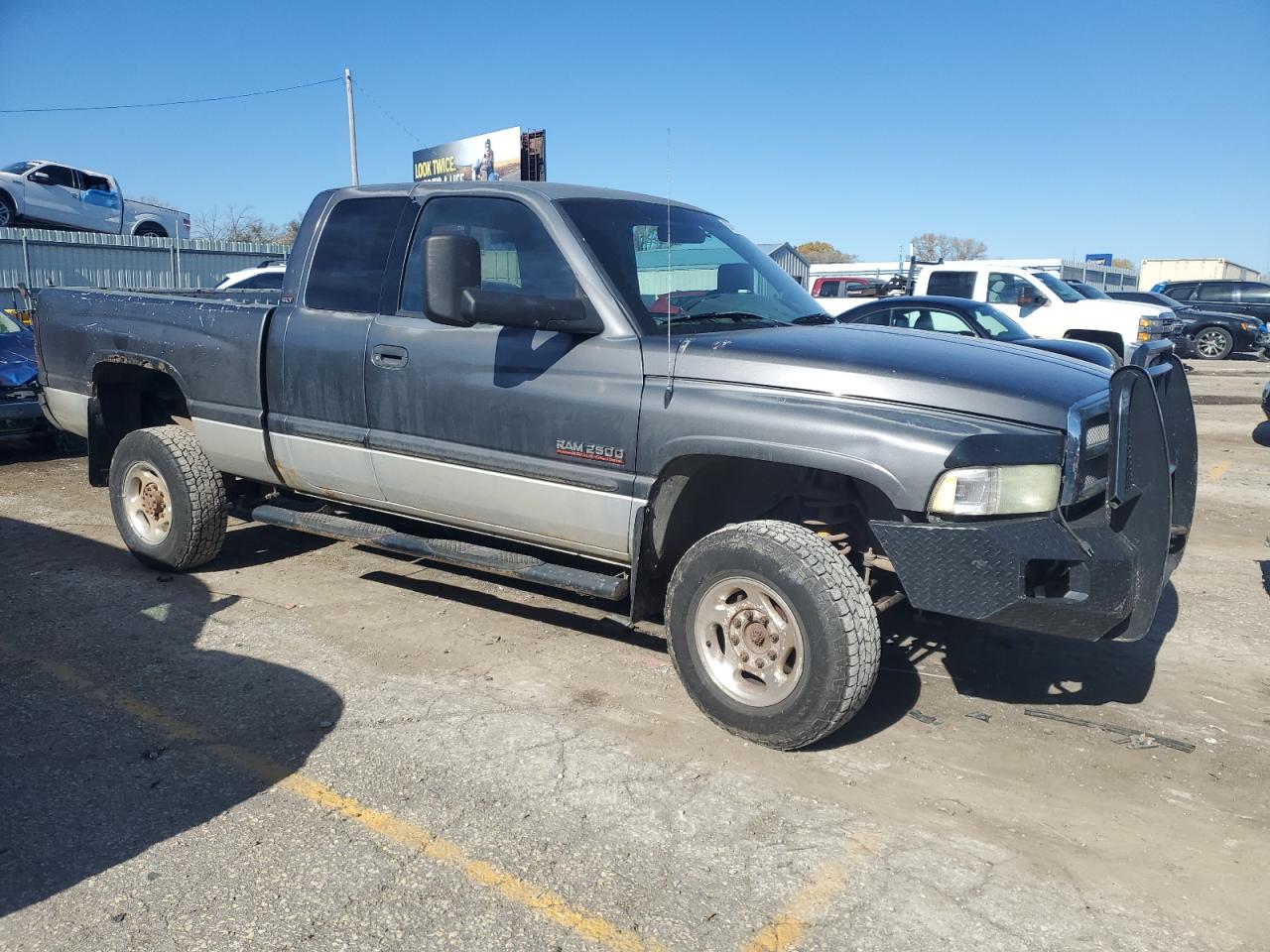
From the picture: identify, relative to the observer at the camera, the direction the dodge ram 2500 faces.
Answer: facing the viewer and to the right of the viewer

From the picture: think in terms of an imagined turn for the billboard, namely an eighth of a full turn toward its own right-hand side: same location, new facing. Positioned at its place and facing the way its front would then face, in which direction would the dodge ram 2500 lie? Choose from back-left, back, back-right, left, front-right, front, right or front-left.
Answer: left

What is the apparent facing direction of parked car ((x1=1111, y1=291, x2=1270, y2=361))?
to the viewer's right

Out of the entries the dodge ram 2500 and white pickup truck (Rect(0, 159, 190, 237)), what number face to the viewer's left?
1

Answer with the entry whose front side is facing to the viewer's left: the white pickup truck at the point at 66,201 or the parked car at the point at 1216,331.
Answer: the white pickup truck

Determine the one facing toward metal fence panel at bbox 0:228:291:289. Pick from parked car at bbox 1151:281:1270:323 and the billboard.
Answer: the billboard

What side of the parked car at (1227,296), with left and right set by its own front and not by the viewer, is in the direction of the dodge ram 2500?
right

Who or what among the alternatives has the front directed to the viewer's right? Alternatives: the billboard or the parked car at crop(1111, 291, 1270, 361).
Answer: the parked car

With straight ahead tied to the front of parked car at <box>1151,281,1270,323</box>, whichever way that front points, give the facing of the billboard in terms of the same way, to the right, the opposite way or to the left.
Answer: to the right

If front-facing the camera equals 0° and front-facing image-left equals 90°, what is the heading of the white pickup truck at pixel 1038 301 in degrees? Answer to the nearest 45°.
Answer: approximately 315°

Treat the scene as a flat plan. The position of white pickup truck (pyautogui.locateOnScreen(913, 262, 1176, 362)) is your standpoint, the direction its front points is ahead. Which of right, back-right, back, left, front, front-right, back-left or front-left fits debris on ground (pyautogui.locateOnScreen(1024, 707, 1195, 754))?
front-right

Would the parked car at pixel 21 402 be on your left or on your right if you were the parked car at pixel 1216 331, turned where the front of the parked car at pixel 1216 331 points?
on your right

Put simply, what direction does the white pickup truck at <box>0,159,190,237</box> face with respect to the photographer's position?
facing to the left of the viewer

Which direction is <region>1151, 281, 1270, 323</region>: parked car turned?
to the viewer's right

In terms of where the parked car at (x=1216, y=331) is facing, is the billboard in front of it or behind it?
behind

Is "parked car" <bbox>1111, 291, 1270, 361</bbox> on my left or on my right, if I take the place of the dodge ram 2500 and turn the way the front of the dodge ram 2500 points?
on my left
